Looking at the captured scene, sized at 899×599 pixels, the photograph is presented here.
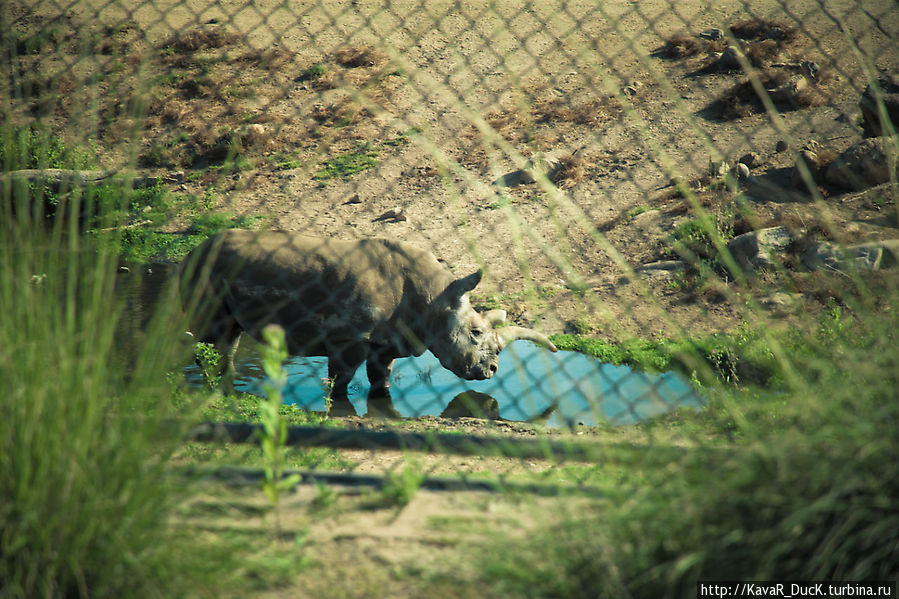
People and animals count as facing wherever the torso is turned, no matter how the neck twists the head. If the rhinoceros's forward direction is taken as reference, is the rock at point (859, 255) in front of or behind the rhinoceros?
in front

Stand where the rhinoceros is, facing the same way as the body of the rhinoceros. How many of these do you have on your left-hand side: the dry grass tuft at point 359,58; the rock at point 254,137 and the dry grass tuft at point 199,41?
3

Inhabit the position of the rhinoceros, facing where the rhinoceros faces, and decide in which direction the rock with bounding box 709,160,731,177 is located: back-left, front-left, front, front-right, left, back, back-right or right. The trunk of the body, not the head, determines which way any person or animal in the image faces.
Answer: front-left

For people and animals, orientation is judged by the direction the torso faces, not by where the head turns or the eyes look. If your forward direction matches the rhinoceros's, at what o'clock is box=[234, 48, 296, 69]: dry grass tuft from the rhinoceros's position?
The dry grass tuft is roughly at 9 o'clock from the rhinoceros.

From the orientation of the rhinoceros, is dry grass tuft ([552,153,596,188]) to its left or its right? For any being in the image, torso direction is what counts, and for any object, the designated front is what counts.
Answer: on its left

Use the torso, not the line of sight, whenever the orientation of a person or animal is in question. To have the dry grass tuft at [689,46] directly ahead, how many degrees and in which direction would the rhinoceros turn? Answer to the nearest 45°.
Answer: approximately 45° to its left

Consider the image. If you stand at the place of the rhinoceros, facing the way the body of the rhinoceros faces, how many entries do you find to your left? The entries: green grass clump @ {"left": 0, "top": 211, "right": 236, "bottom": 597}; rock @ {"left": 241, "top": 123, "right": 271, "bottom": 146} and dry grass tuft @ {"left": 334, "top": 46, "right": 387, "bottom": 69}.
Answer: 2

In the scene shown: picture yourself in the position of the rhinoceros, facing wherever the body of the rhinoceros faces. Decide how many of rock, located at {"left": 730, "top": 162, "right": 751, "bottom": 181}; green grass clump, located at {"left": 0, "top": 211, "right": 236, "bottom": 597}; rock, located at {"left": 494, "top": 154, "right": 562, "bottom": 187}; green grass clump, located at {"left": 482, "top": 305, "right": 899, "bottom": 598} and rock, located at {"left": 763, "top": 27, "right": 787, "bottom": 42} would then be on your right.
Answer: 2

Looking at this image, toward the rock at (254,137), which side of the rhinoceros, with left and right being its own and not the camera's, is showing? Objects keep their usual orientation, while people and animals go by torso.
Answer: left

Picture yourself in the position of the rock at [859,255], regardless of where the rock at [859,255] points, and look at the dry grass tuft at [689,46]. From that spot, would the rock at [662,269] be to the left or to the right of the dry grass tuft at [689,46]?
left

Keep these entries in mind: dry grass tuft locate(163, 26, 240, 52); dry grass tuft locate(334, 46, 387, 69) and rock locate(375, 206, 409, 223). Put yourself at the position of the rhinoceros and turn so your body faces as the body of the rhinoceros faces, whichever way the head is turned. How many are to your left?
3

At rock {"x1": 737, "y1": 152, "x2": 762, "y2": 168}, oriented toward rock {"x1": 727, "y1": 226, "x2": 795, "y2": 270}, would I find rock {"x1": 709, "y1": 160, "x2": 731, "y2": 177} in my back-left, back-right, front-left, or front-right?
front-right

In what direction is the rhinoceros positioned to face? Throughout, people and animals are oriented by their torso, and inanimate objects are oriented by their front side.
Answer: to the viewer's right

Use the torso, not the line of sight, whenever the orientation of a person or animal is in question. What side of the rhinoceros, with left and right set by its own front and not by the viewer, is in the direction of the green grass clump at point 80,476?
right

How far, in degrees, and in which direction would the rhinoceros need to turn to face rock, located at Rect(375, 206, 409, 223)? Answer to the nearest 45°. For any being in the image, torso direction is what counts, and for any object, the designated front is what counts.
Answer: approximately 90° to its left

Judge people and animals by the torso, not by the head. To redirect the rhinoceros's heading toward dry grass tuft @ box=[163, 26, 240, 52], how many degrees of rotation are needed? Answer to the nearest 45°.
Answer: approximately 90° to its left
